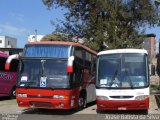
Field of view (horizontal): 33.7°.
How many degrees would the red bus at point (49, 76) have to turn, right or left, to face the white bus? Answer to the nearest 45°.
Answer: approximately 135° to its left

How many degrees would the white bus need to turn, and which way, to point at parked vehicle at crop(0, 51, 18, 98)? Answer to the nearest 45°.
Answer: approximately 135° to its right

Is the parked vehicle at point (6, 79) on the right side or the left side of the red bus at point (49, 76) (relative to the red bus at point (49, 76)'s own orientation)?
on its right

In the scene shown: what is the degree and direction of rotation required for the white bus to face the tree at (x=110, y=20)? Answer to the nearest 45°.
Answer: approximately 180°

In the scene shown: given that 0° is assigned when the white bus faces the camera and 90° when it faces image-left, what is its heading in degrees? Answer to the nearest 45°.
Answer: approximately 0°
